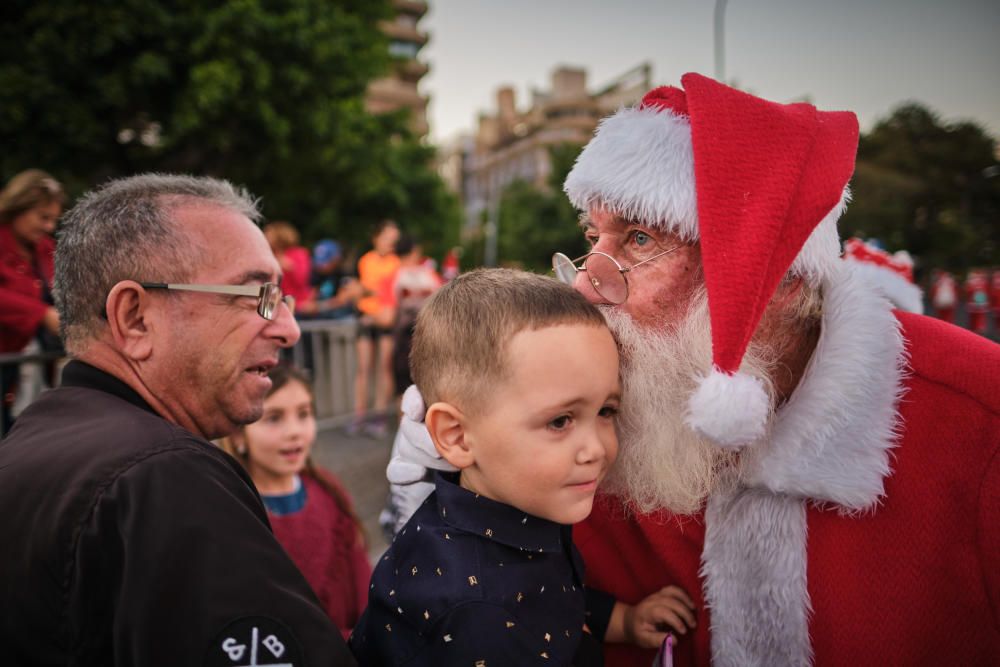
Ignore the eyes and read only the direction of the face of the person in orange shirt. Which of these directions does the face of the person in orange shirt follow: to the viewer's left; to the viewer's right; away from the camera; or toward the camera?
toward the camera

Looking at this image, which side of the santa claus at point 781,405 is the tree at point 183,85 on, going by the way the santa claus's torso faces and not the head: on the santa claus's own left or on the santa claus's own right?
on the santa claus's own right

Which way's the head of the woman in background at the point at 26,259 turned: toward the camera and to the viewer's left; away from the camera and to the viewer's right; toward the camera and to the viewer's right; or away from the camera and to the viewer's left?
toward the camera and to the viewer's right

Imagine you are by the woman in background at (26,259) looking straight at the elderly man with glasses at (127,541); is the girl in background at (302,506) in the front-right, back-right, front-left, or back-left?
front-left

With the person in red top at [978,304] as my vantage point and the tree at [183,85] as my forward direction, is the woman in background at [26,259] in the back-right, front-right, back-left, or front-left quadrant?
front-left

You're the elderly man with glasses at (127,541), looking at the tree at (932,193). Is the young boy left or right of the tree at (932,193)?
right

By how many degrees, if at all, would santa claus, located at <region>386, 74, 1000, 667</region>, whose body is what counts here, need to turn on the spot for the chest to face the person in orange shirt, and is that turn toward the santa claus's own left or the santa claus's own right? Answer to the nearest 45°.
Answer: approximately 90° to the santa claus's own right

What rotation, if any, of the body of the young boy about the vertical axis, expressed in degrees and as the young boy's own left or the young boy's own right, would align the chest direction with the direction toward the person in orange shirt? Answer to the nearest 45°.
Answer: approximately 135° to the young boy's own left

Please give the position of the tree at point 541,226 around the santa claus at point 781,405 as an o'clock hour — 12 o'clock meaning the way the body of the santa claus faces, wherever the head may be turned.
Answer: The tree is roughly at 4 o'clock from the santa claus.

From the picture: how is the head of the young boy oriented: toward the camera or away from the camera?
toward the camera

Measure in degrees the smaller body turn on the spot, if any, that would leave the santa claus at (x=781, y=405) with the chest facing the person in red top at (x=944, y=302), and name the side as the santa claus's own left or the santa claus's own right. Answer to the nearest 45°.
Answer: approximately 135° to the santa claus's own right

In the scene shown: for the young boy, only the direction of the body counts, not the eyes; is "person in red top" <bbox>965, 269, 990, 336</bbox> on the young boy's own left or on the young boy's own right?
on the young boy's own left

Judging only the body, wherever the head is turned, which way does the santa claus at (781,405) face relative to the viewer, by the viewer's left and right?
facing the viewer and to the left of the viewer
